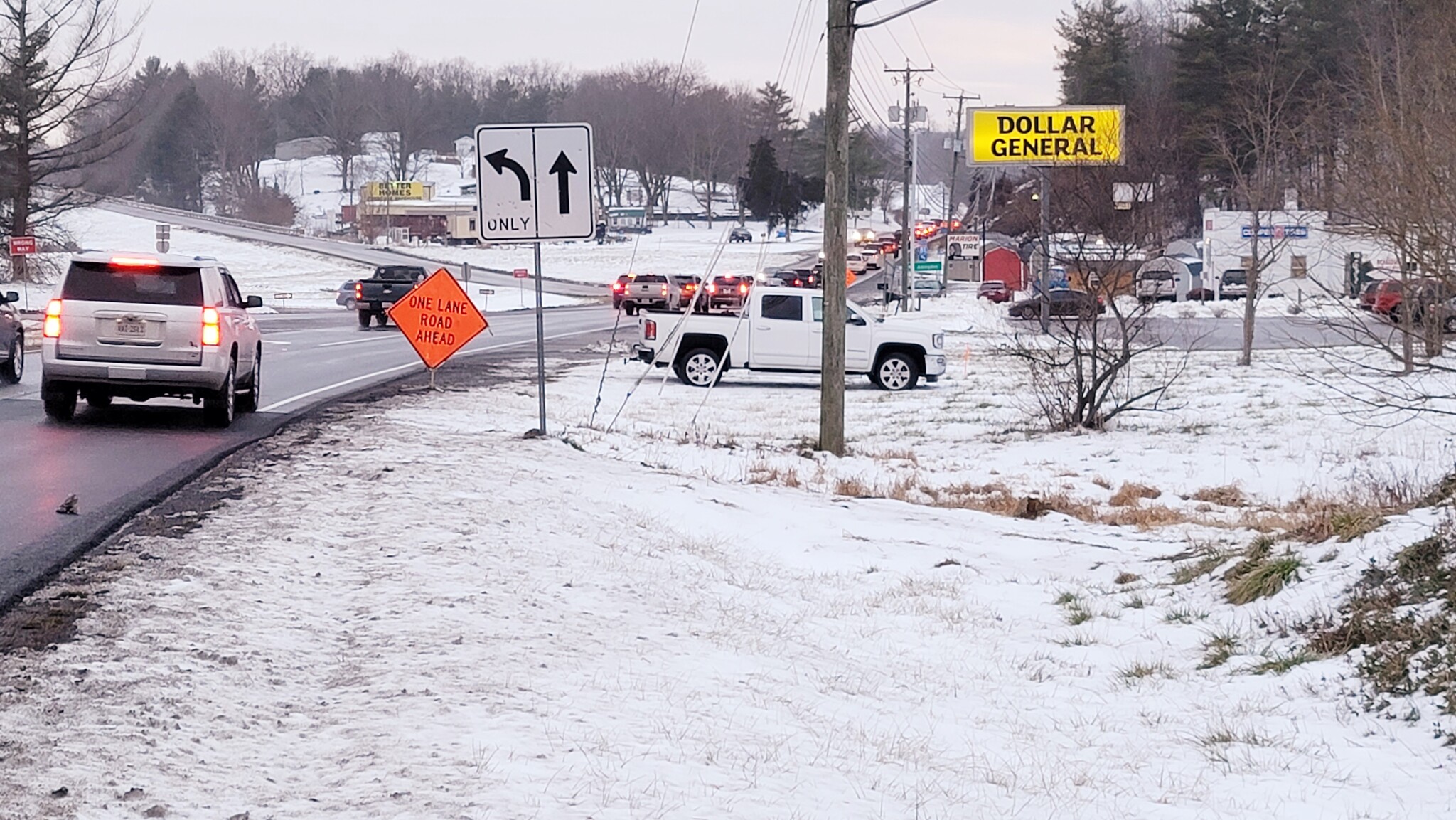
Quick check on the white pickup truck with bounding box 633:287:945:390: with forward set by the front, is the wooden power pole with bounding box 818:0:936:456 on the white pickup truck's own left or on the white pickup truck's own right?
on the white pickup truck's own right

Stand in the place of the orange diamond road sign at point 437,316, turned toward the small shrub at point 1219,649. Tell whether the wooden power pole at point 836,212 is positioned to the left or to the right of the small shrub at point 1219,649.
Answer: left

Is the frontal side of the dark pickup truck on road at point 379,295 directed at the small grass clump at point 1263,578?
no

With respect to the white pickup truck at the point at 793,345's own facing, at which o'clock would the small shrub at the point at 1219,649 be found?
The small shrub is roughly at 3 o'clock from the white pickup truck.

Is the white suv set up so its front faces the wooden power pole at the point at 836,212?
no

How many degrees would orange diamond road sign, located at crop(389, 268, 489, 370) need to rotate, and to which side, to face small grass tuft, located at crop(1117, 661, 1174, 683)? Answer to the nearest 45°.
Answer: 0° — it already faces it

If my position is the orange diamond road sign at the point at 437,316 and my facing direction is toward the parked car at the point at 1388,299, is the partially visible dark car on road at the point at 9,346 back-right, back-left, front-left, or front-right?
back-left

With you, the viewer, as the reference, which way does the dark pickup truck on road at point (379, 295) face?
facing away from the viewer and to the right of the viewer

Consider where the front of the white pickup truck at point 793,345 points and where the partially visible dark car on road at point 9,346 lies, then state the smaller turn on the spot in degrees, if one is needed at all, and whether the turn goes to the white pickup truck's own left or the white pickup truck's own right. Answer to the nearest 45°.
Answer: approximately 135° to the white pickup truck's own right

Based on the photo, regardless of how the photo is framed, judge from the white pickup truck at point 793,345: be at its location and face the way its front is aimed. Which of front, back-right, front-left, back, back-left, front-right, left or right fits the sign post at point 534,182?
right

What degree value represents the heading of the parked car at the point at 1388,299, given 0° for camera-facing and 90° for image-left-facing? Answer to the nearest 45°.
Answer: approximately 45°

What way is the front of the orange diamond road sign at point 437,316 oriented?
toward the camera

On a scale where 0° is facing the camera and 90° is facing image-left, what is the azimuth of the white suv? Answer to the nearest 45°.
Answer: approximately 180°

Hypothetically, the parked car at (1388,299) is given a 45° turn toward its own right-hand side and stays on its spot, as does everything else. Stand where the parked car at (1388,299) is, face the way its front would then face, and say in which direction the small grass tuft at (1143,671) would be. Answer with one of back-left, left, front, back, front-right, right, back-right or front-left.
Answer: left

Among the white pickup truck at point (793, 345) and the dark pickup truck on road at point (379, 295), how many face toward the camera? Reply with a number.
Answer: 0

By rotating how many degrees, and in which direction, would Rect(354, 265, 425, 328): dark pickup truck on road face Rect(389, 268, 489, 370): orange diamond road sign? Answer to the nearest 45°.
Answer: approximately 135° to its right

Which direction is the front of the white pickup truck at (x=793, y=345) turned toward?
to the viewer's right
